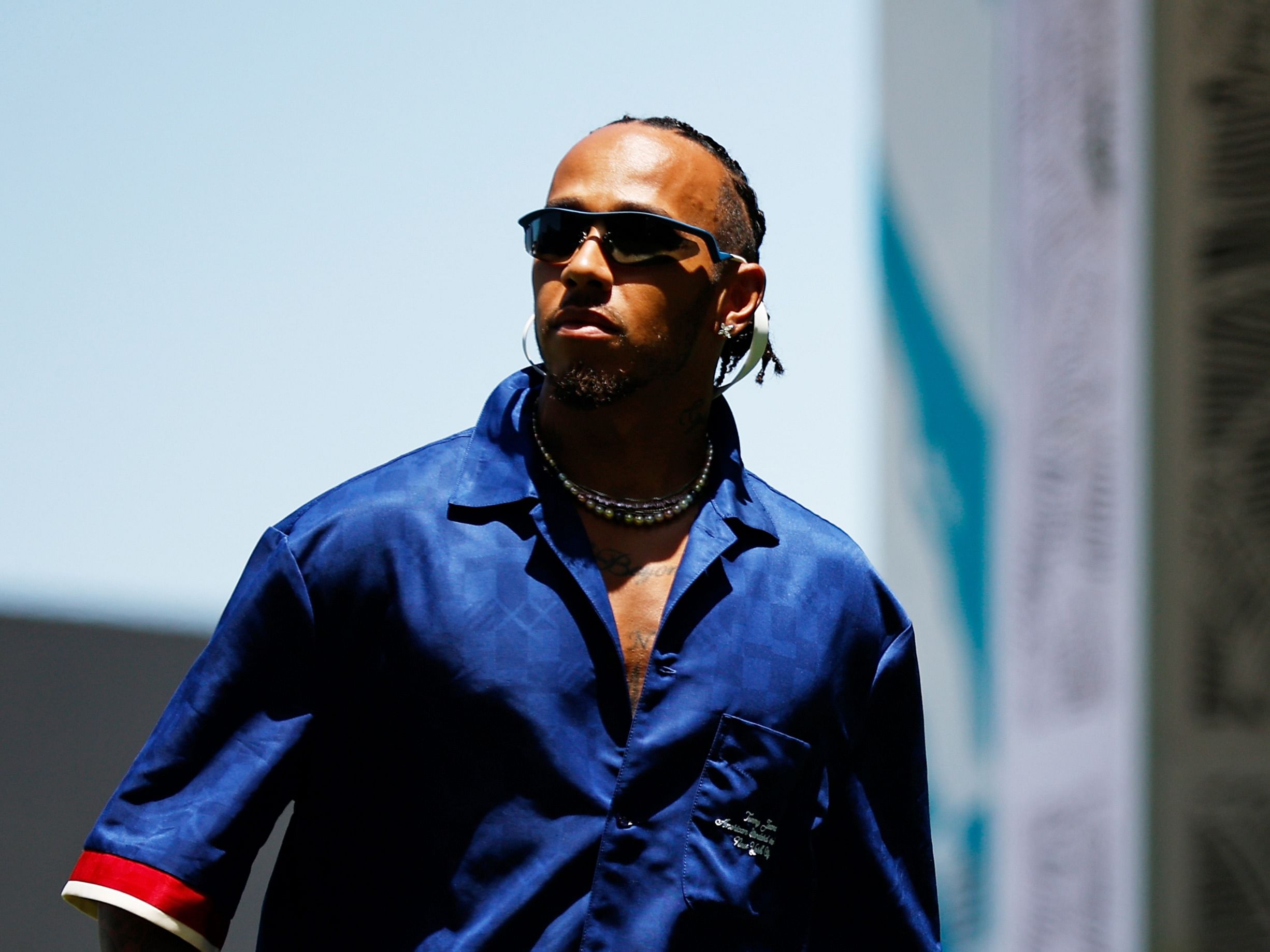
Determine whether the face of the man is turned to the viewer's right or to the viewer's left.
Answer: to the viewer's left

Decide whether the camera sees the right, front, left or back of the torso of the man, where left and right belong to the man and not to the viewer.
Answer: front
